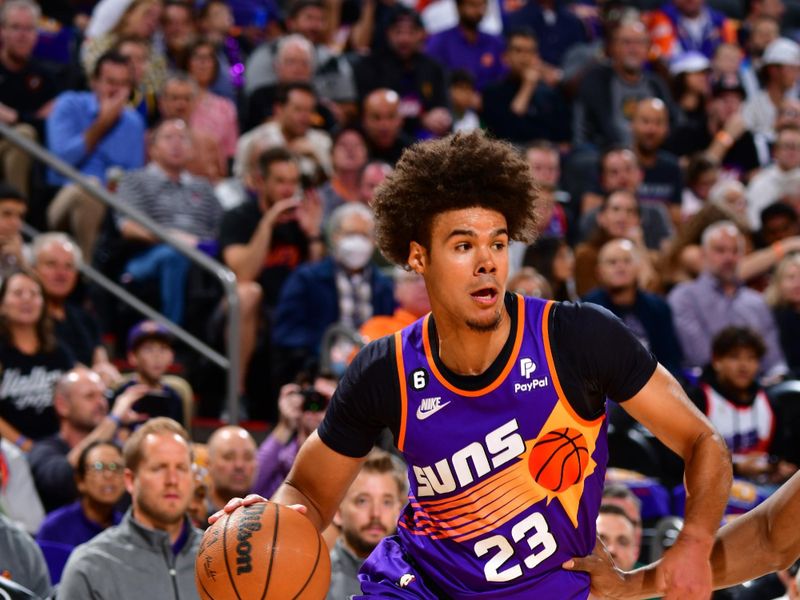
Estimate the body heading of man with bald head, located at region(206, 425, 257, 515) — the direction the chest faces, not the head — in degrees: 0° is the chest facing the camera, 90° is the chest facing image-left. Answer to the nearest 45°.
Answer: approximately 315°

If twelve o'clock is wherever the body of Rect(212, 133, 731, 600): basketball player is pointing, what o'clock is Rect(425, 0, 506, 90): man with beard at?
The man with beard is roughly at 6 o'clock from the basketball player.

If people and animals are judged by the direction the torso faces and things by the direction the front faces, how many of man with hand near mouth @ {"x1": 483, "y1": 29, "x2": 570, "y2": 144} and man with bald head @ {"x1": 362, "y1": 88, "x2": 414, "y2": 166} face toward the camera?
2

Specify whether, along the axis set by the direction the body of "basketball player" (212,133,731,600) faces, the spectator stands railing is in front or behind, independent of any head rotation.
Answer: behind

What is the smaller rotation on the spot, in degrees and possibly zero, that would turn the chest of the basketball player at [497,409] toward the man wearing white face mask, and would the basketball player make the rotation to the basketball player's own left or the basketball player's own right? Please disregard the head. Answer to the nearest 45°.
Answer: approximately 180°

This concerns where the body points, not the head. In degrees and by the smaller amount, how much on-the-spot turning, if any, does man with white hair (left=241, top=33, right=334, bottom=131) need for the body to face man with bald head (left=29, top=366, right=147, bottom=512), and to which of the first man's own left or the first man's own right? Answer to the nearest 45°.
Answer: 0° — they already face them

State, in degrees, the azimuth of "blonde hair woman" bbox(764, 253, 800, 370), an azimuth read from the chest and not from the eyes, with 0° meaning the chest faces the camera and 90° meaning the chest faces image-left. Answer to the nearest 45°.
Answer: approximately 0°

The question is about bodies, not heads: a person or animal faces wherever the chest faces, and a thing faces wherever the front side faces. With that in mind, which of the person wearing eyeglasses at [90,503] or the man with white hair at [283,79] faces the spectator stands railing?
the man with white hair
